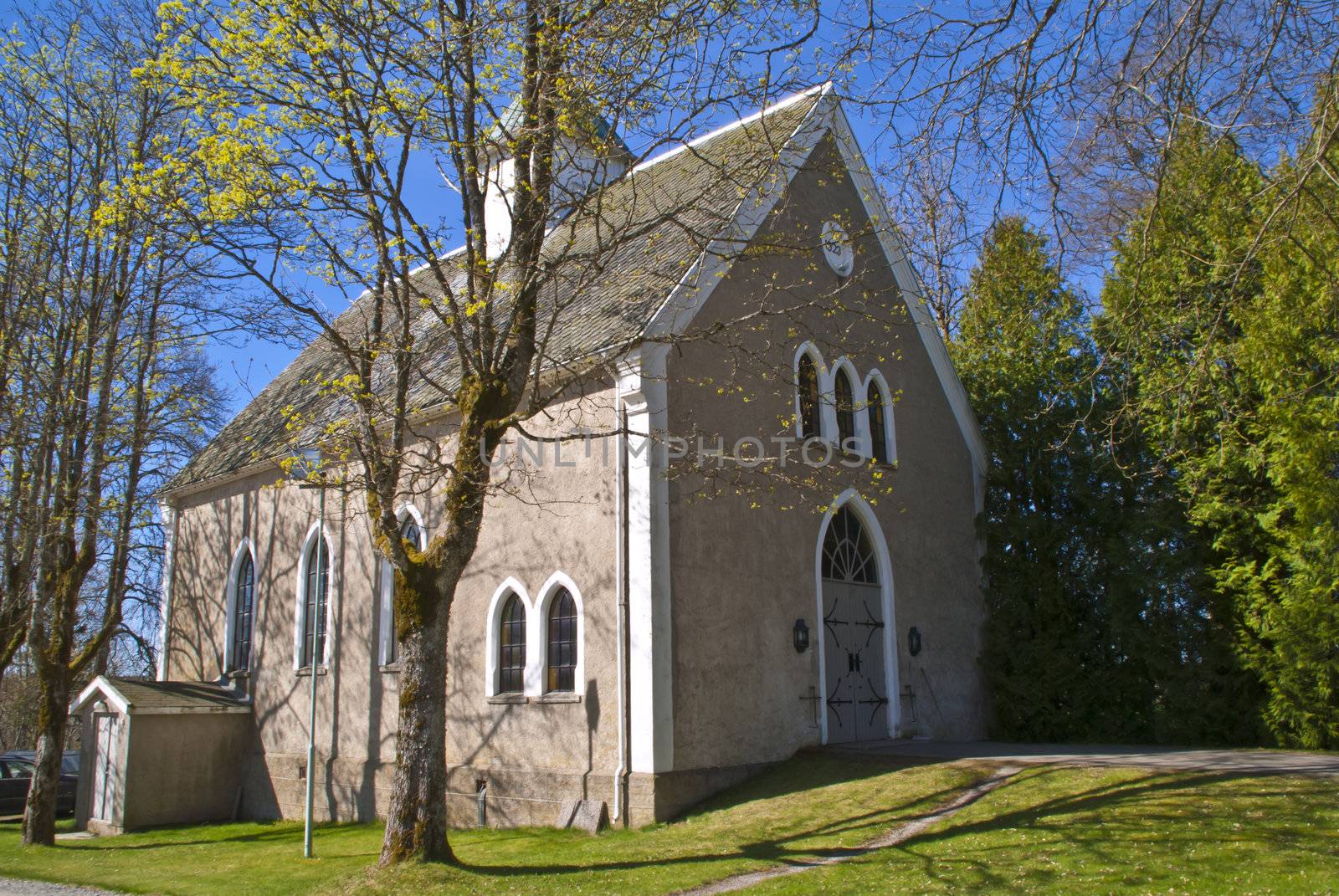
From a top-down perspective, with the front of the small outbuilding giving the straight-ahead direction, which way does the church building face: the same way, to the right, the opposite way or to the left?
to the left

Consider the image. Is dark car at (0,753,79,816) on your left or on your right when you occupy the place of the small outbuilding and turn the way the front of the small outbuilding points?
on your right

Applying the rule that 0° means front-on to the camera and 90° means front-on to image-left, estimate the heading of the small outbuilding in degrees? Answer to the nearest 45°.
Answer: approximately 45°

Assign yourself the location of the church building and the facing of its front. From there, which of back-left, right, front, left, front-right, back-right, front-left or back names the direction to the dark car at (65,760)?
back

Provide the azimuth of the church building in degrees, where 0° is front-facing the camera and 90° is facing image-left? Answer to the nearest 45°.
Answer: approximately 315°

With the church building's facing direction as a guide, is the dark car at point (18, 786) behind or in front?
behind
